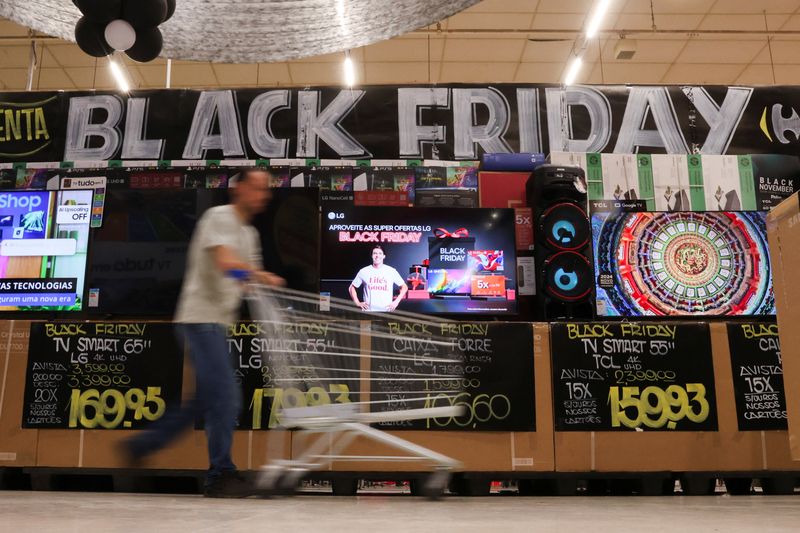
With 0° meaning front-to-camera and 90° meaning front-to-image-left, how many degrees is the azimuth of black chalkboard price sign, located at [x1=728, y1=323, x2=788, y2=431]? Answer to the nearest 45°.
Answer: approximately 0°

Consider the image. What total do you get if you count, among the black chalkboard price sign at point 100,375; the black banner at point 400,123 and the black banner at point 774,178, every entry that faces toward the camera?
3

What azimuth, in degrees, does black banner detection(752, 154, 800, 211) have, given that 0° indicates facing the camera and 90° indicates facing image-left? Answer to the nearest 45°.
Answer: approximately 0°

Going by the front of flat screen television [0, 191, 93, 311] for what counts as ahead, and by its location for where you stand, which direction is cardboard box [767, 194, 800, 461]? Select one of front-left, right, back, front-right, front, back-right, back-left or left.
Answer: front-left

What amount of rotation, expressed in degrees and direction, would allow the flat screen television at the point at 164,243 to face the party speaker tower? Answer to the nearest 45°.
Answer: approximately 90° to its left

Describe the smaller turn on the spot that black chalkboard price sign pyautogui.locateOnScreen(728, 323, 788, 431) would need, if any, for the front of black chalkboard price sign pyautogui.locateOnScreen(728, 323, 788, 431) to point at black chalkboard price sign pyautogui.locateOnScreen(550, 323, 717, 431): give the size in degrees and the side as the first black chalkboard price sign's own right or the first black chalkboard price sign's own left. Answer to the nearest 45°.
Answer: approximately 45° to the first black chalkboard price sign's own right

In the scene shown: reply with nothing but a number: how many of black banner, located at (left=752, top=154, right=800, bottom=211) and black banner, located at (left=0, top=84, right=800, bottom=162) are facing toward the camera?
2

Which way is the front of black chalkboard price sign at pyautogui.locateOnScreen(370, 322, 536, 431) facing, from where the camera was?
facing the viewer

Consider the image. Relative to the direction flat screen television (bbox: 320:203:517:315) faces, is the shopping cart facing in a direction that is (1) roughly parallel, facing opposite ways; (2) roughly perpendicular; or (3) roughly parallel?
roughly perpendicular

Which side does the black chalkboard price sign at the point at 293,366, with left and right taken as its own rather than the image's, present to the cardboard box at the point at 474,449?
left
